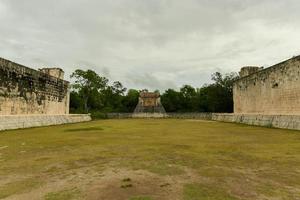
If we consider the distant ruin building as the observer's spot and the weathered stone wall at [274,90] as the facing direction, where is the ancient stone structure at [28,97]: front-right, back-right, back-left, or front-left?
front-right

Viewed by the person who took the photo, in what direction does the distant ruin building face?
facing the viewer

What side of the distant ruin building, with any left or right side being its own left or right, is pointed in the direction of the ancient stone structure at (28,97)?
front

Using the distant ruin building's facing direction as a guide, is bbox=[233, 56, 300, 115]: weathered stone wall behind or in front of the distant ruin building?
in front

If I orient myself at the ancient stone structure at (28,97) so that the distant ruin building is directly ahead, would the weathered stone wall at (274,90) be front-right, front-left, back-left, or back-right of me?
front-right
